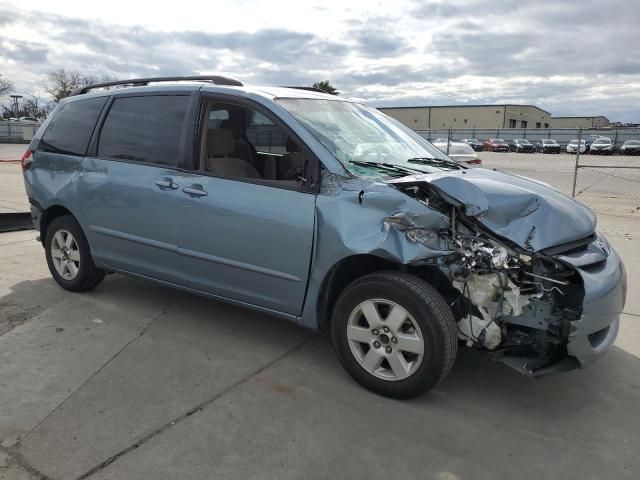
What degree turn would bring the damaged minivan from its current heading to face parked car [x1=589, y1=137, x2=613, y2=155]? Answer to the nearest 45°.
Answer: approximately 90° to its left

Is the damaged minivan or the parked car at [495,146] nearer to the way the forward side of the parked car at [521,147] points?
the damaged minivan

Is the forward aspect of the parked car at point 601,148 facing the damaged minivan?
yes

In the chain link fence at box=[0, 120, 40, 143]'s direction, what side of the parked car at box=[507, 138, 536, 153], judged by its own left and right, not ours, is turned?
right

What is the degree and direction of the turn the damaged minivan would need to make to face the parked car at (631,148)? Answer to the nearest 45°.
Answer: approximately 90° to its left

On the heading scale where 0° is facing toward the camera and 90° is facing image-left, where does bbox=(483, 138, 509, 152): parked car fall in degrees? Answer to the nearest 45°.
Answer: approximately 315°

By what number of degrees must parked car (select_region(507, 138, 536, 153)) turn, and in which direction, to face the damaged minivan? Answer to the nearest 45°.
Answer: approximately 45° to its right
